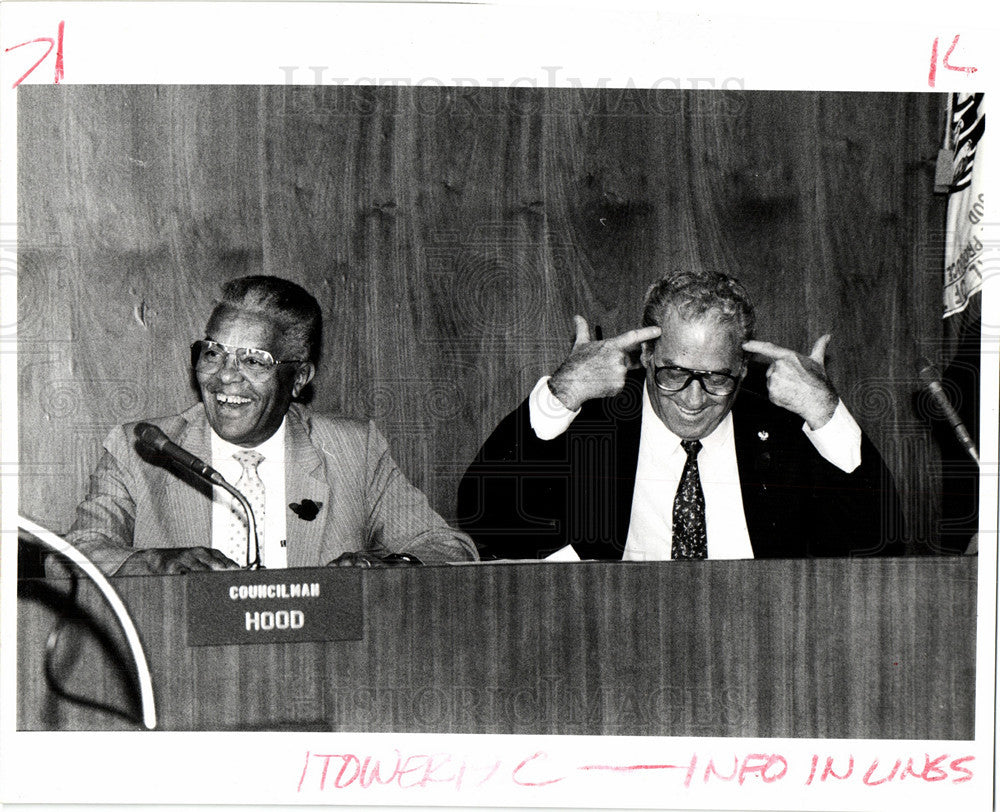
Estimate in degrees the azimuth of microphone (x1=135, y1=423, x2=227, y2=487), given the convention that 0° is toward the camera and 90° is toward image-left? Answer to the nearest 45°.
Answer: approximately 90°

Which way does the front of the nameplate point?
toward the camera
